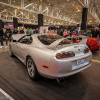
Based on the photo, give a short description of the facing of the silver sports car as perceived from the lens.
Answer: facing away from the viewer and to the left of the viewer
